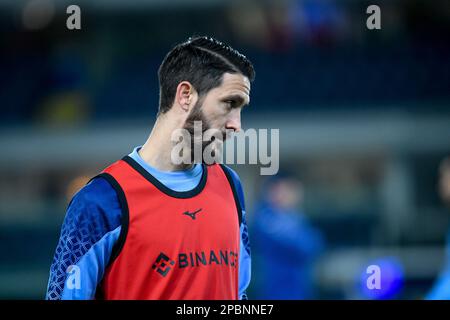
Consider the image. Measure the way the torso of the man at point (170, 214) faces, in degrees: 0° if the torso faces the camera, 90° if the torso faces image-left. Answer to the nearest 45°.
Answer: approximately 315°

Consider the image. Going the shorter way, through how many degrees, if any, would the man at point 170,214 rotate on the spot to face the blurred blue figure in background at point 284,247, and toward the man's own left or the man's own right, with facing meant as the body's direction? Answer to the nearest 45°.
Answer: approximately 135° to the man's own left
